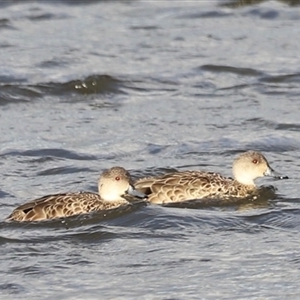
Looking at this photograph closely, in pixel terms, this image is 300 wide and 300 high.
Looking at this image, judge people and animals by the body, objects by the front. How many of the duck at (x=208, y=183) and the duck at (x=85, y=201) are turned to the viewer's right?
2

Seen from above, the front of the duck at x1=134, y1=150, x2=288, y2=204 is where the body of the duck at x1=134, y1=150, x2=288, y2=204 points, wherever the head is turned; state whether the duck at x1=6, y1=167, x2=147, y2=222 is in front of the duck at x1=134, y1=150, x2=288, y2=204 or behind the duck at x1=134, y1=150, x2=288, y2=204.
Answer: behind

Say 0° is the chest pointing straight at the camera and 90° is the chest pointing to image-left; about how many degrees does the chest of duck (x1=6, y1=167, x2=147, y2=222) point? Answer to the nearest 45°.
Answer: approximately 270°

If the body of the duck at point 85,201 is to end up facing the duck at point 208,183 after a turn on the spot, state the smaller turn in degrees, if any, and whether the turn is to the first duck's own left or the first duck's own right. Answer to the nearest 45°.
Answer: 0° — it already faces it

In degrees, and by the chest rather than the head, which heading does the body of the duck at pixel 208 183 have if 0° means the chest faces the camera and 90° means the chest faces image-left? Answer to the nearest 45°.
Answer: approximately 270°
